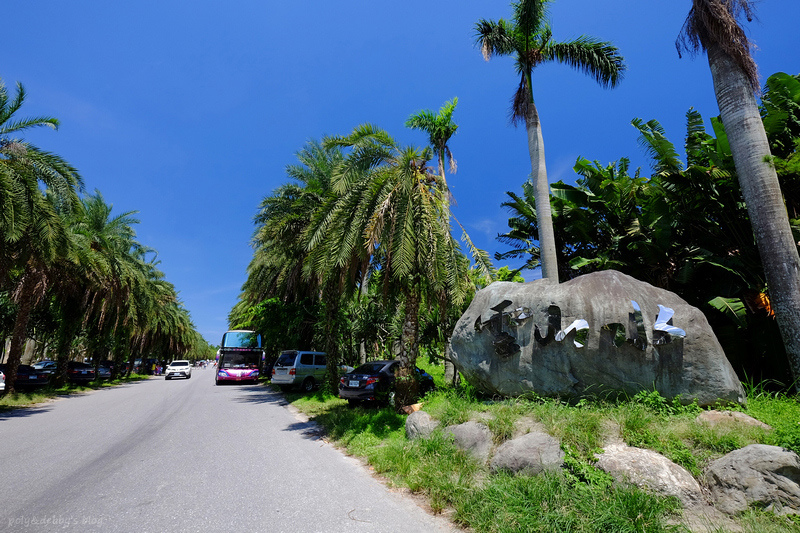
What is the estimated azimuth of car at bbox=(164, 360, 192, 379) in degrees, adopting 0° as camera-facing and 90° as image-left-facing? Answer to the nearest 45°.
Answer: approximately 0°

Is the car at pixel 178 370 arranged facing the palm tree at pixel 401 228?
yes

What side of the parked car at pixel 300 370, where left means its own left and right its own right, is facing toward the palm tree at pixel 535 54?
right

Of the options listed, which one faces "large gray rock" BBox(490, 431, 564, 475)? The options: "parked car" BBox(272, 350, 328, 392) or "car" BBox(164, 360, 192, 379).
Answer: "car" BBox(164, 360, 192, 379)

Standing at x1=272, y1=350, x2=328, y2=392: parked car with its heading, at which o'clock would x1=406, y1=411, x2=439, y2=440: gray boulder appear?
The gray boulder is roughly at 4 o'clock from the parked car.

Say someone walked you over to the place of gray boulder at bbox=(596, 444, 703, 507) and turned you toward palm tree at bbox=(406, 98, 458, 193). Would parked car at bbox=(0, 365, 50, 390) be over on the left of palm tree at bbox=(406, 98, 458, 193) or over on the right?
left

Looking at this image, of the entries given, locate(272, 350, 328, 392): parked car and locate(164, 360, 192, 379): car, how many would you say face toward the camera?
1

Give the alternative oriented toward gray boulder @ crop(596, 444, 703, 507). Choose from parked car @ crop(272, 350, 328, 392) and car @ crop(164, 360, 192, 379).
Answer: car @ crop(164, 360, 192, 379)

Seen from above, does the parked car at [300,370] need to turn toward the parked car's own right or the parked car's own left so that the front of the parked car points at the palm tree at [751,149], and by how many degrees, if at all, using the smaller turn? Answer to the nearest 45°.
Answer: approximately 90° to the parked car's own right

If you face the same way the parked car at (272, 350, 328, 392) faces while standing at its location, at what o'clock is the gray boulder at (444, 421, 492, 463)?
The gray boulder is roughly at 4 o'clock from the parked car.

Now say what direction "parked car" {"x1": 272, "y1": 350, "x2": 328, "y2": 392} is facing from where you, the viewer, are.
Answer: facing away from the viewer and to the right of the viewer
